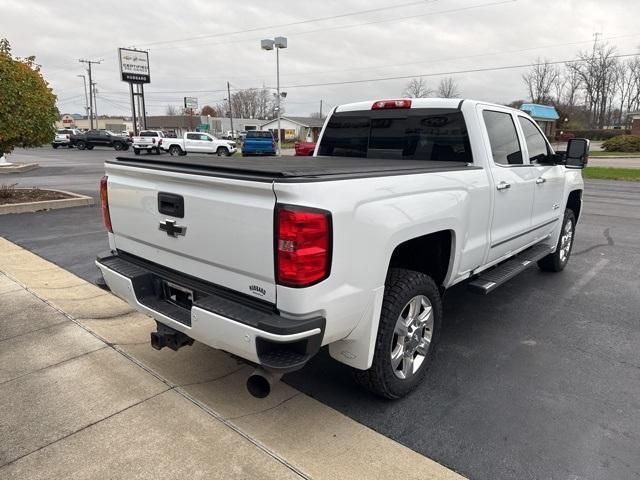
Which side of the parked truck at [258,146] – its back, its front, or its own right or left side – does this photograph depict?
back

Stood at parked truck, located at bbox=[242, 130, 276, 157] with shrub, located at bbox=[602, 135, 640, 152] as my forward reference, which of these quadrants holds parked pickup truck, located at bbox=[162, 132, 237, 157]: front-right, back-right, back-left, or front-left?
back-left

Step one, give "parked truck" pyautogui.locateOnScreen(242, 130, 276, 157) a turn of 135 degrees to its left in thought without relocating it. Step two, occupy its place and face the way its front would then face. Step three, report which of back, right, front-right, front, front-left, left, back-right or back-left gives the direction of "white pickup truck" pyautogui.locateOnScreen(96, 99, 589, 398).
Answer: front-left

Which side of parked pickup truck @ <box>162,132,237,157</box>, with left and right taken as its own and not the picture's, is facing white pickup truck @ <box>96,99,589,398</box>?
right

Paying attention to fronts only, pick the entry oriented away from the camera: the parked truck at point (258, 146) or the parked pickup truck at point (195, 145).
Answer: the parked truck at point (258, 146)

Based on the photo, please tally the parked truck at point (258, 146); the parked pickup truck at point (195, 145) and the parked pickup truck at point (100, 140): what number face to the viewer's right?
2

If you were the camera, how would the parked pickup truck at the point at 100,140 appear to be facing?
facing to the right of the viewer

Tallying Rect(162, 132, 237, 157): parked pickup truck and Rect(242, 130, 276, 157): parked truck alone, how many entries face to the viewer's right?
1

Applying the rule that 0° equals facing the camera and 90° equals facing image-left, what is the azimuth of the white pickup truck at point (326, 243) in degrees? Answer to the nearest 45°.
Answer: approximately 225°

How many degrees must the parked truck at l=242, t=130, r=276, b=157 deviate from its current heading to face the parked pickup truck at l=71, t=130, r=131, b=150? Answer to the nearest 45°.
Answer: approximately 45° to its left

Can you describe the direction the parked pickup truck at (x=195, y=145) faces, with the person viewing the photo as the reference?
facing to the right of the viewer
